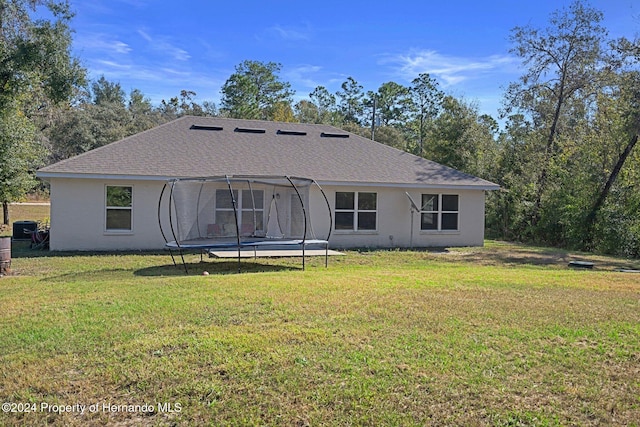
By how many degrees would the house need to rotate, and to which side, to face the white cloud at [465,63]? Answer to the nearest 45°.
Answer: approximately 45° to its right

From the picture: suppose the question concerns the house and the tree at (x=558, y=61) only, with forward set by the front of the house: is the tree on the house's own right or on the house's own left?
on the house's own right

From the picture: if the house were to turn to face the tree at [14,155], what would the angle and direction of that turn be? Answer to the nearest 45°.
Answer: approximately 90° to its left

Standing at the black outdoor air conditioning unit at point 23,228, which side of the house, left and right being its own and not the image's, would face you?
left

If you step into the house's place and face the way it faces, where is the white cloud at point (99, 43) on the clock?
The white cloud is roughly at 10 o'clock from the house.

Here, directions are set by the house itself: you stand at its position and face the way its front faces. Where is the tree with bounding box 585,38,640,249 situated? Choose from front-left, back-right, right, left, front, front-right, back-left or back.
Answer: right

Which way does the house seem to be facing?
away from the camera
